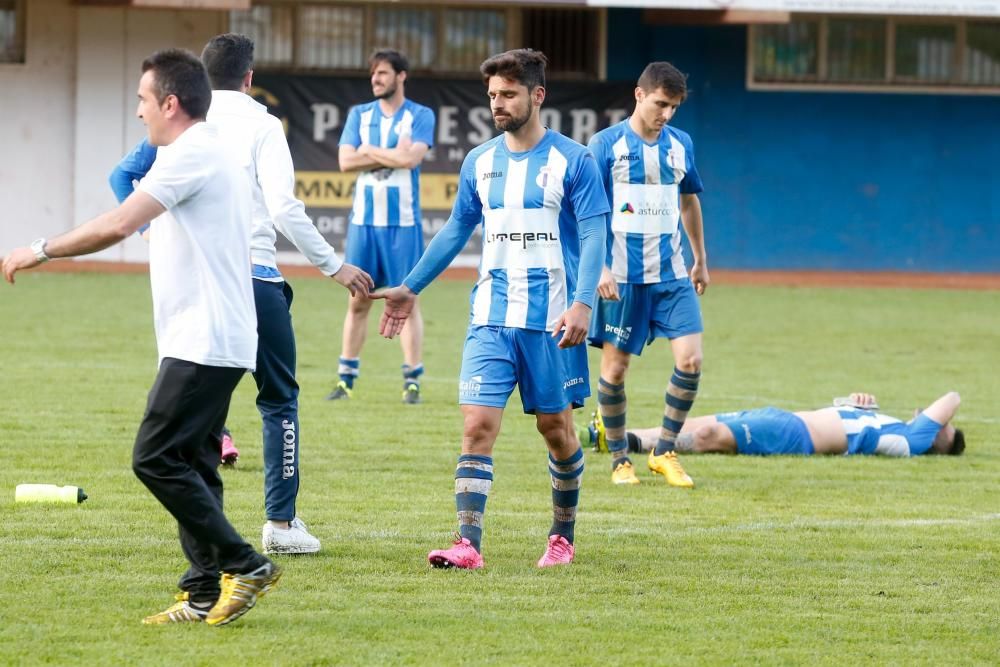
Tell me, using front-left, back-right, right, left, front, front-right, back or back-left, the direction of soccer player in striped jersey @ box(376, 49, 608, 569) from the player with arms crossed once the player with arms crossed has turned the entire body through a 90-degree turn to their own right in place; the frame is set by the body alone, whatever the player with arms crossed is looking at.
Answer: left

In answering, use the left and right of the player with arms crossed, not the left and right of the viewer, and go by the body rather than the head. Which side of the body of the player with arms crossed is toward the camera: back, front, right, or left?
front

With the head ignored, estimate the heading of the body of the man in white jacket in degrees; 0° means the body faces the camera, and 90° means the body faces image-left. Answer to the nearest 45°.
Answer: approximately 225°

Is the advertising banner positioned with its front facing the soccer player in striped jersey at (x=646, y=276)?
yes

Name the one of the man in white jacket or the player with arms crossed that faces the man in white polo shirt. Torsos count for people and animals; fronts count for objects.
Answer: the player with arms crossed

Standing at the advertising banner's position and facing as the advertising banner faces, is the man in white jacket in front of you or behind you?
in front

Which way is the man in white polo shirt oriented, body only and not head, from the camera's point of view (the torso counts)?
to the viewer's left

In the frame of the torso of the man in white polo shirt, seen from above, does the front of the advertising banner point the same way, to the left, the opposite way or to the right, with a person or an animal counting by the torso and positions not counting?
to the left

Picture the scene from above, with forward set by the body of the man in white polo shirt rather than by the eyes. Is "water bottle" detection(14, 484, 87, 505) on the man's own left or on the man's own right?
on the man's own right

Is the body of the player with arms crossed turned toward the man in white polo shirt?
yes

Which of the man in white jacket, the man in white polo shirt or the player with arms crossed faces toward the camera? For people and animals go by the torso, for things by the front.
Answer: the player with arms crossed

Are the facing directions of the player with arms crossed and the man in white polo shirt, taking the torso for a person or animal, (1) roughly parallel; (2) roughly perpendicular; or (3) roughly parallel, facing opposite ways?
roughly perpendicular

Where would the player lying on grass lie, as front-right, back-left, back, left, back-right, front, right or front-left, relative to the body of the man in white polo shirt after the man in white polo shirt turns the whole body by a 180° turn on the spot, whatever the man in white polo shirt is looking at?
front-left

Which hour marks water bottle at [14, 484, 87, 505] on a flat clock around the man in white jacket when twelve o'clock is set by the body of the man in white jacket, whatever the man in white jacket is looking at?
The water bottle is roughly at 9 o'clock from the man in white jacket.

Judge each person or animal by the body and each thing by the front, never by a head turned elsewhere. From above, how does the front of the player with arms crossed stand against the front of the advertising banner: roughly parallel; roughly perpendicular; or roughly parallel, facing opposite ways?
roughly parallel

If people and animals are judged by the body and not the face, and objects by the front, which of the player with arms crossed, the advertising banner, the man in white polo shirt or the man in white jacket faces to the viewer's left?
the man in white polo shirt

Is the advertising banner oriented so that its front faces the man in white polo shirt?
yes

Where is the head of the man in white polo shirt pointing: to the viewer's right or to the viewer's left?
to the viewer's left

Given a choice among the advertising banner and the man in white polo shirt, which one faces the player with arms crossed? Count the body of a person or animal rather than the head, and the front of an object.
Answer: the advertising banner
